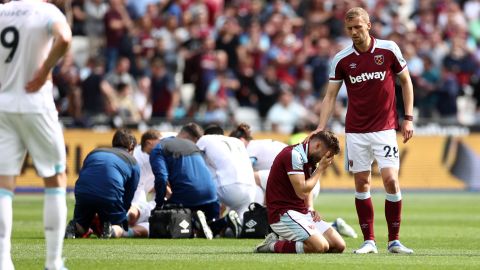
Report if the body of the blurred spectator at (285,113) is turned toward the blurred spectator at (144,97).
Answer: no

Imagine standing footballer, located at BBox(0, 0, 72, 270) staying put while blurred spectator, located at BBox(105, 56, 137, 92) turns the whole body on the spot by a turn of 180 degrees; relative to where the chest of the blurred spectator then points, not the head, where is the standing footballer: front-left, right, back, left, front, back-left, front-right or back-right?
back

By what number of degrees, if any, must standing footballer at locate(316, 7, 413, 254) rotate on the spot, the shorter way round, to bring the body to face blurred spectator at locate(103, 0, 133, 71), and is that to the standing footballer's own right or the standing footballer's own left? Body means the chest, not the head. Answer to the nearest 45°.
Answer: approximately 135° to the standing footballer's own right

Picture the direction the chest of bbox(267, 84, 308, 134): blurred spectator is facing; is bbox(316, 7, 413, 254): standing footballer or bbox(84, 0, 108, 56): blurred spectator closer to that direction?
the standing footballer

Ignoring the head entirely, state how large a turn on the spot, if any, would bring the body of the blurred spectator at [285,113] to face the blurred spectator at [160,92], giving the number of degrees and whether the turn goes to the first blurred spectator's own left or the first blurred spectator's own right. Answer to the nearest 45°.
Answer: approximately 90° to the first blurred spectator's own right

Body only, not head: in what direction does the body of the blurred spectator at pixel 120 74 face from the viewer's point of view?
toward the camera

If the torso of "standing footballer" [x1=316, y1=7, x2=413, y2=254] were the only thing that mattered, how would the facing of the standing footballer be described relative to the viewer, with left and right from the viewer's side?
facing the viewer

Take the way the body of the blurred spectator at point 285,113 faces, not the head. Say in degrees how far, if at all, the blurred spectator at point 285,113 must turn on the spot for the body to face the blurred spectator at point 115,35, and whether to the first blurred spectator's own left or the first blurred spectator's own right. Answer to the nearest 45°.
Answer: approximately 90° to the first blurred spectator's own right

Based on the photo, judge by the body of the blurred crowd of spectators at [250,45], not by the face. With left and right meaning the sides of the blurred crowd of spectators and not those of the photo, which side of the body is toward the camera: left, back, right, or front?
front

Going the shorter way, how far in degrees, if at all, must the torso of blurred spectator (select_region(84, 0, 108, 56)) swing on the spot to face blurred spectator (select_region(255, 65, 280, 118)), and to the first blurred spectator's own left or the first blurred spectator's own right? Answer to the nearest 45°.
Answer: approximately 90° to the first blurred spectator's own left

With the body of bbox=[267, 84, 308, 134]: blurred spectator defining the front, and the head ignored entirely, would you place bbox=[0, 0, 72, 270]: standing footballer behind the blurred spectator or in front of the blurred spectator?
in front
